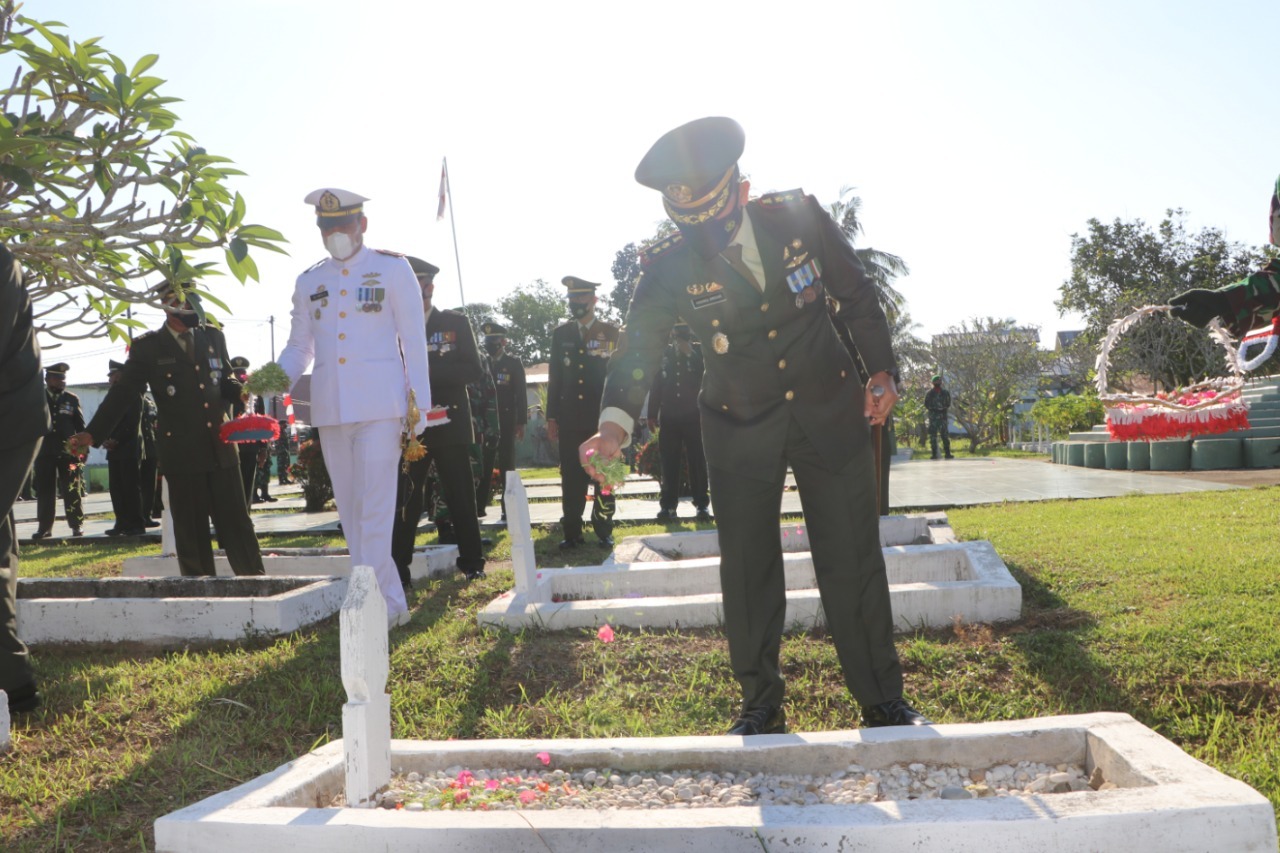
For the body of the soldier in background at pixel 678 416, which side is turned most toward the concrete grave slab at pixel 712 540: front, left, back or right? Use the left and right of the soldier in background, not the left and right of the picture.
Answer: front

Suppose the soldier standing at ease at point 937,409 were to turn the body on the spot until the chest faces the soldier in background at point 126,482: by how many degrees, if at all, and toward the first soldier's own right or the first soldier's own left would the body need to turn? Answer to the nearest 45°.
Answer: approximately 45° to the first soldier's own right

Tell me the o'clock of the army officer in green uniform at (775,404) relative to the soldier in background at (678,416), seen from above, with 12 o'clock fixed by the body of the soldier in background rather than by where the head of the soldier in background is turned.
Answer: The army officer in green uniform is roughly at 12 o'clock from the soldier in background.

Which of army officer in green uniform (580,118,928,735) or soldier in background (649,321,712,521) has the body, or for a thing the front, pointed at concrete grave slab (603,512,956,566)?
the soldier in background

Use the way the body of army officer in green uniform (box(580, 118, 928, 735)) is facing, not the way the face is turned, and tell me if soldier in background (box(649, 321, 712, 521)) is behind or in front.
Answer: behind

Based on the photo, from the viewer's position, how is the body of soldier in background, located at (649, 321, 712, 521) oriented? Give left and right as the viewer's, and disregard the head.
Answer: facing the viewer

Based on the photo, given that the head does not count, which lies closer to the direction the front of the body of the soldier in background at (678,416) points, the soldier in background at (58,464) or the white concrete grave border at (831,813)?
the white concrete grave border

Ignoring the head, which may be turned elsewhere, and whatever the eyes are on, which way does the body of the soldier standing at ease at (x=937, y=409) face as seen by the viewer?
toward the camera

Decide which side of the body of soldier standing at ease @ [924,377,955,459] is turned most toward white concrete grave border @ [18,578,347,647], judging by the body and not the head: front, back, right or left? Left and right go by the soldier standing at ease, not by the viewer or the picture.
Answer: front

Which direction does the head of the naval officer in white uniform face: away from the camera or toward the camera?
toward the camera

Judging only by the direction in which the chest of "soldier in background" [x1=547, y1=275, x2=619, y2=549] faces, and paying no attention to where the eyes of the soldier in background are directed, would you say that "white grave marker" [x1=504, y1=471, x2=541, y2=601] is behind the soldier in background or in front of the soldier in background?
in front

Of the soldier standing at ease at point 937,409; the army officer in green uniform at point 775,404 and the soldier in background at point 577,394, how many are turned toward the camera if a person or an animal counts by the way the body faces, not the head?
3

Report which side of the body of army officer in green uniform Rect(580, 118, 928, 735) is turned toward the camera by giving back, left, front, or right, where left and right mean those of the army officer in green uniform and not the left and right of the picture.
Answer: front

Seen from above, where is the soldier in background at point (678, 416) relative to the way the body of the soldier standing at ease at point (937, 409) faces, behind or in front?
in front

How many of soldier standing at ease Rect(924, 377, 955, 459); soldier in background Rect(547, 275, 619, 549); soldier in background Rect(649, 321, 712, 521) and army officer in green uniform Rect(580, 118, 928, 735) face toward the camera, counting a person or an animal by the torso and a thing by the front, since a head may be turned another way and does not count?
4
